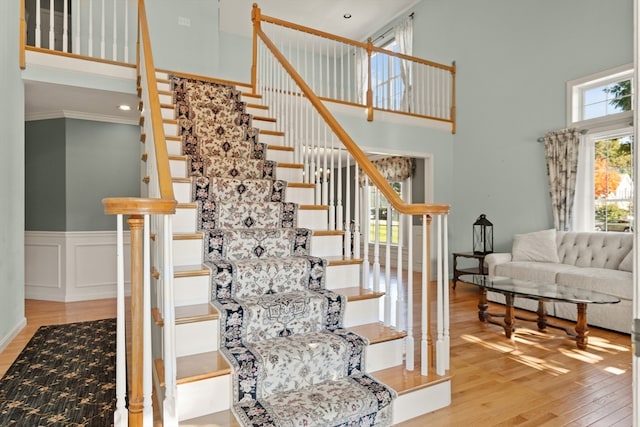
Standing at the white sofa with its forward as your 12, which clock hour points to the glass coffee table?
The glass coffee table is roughly at 11 o'clock from the white sofa.

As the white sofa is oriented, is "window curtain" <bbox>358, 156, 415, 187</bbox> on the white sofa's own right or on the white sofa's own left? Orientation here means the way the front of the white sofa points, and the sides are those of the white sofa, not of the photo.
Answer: on the white sofa's own right

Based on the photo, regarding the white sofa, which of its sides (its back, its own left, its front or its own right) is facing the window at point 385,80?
right

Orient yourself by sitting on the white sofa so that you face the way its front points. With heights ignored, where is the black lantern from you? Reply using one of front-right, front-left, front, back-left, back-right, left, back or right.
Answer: right

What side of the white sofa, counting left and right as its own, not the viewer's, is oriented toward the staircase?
front

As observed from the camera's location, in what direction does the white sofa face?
facing the viewer and to the left of the viewer

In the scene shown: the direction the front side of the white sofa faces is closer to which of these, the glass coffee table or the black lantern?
the glass coffee table

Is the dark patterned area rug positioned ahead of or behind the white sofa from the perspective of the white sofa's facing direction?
ahead

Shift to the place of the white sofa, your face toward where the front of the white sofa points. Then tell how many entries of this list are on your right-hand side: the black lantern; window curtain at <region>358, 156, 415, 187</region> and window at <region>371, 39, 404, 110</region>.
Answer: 3

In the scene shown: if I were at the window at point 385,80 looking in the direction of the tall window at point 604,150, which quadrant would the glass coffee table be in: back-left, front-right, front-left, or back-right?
front-right
